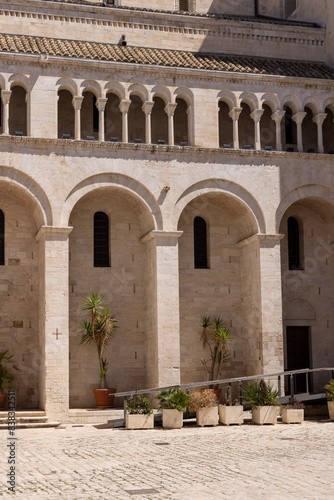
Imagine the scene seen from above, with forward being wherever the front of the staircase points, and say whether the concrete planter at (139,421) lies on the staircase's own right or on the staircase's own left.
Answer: on the staircase's own left

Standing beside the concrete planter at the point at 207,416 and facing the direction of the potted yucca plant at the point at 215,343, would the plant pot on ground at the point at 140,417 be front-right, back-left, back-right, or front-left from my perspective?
back-left

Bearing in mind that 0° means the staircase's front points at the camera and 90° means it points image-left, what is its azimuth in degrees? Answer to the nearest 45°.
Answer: approximately 0°

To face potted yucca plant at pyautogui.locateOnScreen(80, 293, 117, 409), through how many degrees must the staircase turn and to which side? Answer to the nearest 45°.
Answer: approximately 135° to its left

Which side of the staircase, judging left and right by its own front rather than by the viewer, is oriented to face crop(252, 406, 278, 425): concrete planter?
left

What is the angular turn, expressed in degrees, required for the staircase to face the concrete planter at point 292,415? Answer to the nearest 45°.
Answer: approximately 90° to its left

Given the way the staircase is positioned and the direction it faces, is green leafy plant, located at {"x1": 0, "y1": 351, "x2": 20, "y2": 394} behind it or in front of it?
behind

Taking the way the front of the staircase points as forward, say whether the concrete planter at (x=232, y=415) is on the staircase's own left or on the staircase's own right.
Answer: on the staircase's own left

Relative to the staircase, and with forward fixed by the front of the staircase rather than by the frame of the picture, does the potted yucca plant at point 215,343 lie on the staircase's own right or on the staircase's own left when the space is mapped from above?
on the staircase's own left

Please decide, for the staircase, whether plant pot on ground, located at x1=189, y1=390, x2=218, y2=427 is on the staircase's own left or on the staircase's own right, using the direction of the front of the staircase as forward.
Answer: on the staircase's own left
